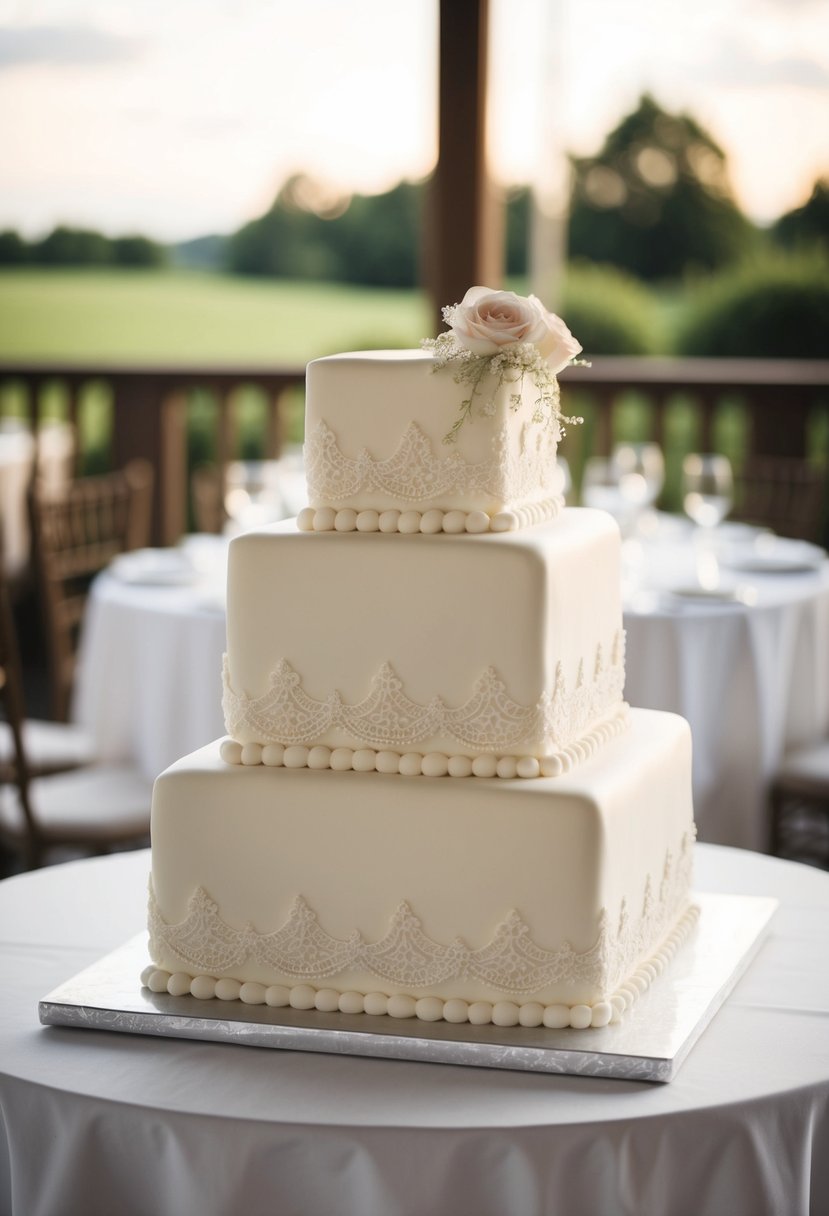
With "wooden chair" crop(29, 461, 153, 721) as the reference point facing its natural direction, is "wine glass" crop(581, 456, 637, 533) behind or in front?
in front

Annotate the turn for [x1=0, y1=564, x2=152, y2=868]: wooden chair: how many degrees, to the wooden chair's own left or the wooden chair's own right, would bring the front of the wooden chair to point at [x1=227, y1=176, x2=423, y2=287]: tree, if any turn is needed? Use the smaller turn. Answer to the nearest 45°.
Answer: approximately 45° to the wooden chair's own left

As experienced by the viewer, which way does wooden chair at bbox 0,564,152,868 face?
facing away from the viewer and to the right of the viewer

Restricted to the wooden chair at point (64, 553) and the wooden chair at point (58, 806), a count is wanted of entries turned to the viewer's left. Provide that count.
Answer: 0

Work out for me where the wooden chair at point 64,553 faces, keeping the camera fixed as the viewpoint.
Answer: facing the viewer and to the right of the viewer

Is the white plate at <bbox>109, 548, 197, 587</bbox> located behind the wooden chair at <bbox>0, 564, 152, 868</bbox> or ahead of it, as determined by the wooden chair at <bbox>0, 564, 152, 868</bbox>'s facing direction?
ahead

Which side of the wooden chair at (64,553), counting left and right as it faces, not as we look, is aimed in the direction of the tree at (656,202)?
left

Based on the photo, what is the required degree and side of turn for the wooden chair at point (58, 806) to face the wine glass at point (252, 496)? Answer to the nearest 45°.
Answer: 0° — it already faces it

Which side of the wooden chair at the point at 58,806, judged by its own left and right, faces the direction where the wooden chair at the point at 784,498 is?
front

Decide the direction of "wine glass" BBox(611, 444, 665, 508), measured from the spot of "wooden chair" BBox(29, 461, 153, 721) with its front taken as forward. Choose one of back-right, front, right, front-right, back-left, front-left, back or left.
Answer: front

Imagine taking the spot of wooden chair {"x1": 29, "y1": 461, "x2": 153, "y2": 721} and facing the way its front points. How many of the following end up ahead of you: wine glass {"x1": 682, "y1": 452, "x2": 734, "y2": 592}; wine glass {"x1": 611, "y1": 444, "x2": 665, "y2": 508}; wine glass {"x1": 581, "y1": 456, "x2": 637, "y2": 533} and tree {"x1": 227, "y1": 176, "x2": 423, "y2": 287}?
3
